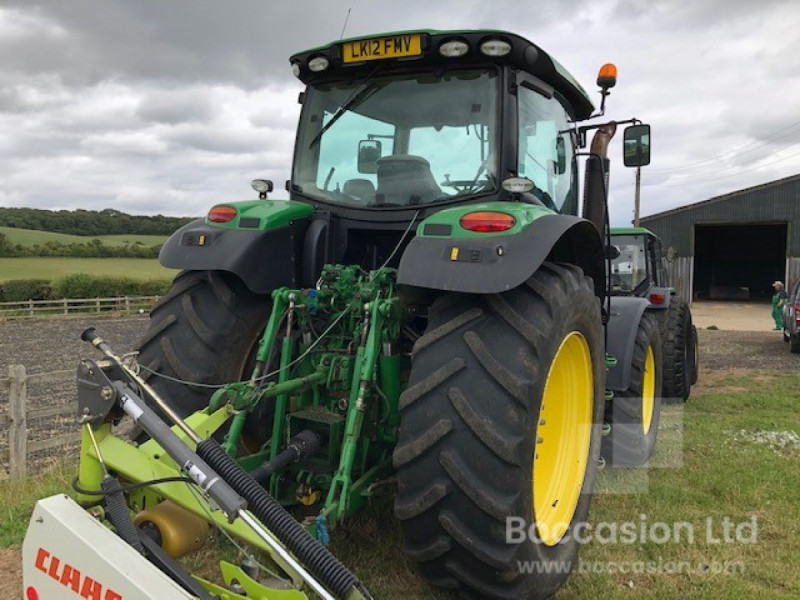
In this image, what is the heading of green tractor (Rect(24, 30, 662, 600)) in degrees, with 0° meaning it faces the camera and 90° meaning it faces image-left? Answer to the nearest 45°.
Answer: approximately 225°

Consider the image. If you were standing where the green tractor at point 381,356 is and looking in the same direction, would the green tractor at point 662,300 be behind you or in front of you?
in front

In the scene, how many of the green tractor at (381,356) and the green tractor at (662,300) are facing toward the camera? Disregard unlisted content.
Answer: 0

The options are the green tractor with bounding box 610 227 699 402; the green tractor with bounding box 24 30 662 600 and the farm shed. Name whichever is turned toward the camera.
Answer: the farm shed

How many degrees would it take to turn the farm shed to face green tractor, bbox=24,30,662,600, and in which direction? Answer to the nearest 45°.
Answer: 0° — it already faces it

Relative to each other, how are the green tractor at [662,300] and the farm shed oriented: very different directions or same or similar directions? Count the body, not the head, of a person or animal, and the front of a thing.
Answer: very different directions

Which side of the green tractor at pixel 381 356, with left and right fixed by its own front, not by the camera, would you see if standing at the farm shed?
front

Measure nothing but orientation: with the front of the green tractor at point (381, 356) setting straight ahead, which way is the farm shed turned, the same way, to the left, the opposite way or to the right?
the opposite way

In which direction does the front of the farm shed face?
toward the camera

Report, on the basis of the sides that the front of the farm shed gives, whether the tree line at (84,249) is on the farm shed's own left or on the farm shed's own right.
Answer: on the farm shed's own right
